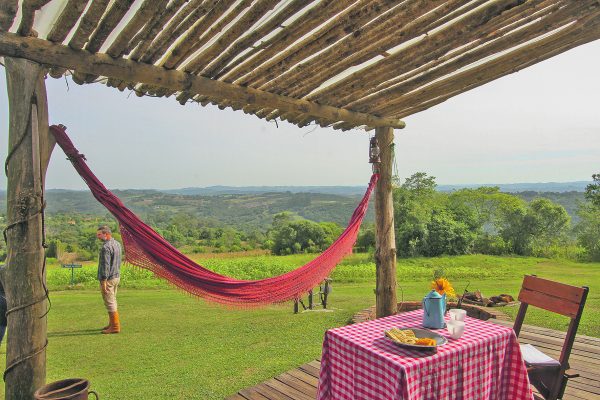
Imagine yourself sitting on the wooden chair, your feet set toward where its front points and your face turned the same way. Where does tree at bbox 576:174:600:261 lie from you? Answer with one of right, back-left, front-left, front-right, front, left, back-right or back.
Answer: back-right

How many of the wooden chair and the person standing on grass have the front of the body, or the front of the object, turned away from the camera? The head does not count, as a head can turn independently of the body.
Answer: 0

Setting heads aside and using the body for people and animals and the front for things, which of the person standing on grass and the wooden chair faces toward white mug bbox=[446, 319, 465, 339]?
the wooden chair

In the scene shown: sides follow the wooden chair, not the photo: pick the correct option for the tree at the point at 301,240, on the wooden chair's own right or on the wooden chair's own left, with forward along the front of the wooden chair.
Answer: on the wooden chair's own right

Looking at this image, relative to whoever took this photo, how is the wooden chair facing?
facing the viewer and to the left of the viewer

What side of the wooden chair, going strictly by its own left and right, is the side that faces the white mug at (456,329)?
front

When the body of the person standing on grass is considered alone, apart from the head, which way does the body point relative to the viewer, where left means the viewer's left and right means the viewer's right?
facing to the left of the viewer

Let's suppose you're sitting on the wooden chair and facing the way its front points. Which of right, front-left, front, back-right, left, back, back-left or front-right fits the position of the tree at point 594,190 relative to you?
back-right

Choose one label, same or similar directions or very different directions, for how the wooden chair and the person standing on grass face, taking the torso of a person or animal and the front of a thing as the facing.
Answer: same or similar directions

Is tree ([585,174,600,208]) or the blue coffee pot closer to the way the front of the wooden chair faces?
the blue coffee pot

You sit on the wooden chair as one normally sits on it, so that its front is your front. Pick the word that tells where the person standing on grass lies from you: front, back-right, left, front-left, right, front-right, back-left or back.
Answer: front-right

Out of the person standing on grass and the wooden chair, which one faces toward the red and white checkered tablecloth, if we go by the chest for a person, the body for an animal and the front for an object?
the wooden chair
